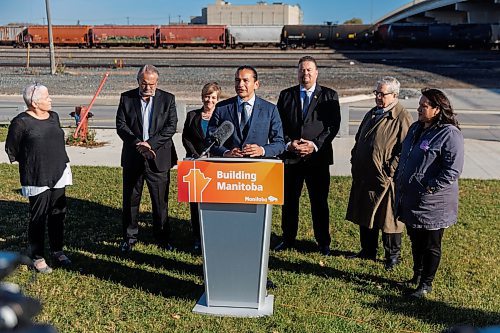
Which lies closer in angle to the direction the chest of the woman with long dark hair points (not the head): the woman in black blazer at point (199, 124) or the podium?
the podium

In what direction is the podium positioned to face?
toward the camera

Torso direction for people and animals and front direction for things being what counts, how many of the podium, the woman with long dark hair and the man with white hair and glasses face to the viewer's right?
0

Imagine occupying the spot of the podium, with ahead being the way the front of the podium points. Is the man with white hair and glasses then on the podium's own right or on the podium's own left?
on the podium's own left

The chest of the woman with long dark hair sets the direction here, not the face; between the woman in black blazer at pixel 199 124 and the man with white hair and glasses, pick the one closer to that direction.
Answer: the woman in black blazer

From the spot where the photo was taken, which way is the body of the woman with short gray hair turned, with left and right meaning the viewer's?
facing the viewer and to the right of the viewer

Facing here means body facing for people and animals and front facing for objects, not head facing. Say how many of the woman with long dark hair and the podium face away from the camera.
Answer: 0

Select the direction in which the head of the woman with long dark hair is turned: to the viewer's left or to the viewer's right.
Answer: to the viewer's left

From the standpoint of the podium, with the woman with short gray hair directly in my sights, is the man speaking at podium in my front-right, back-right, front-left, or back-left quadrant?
front-right

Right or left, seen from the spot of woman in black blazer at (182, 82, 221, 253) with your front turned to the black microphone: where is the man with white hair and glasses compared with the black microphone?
left

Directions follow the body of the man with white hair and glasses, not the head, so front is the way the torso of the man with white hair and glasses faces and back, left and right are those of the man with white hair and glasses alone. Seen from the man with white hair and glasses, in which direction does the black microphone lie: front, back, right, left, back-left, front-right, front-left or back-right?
front

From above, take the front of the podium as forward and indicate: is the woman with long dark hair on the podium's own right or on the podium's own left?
on the podium's own left

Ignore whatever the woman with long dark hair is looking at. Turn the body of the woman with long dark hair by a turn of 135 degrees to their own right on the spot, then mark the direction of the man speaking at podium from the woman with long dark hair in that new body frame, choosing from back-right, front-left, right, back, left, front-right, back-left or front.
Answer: left

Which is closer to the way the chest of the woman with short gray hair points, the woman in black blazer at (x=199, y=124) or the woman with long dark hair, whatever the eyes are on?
the woman with long dark hair

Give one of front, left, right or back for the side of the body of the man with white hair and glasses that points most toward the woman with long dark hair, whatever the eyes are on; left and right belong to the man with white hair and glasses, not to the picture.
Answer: left

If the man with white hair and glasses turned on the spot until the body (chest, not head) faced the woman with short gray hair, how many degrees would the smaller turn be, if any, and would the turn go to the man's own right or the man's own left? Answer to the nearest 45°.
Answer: approximately 45° to the man's own right
